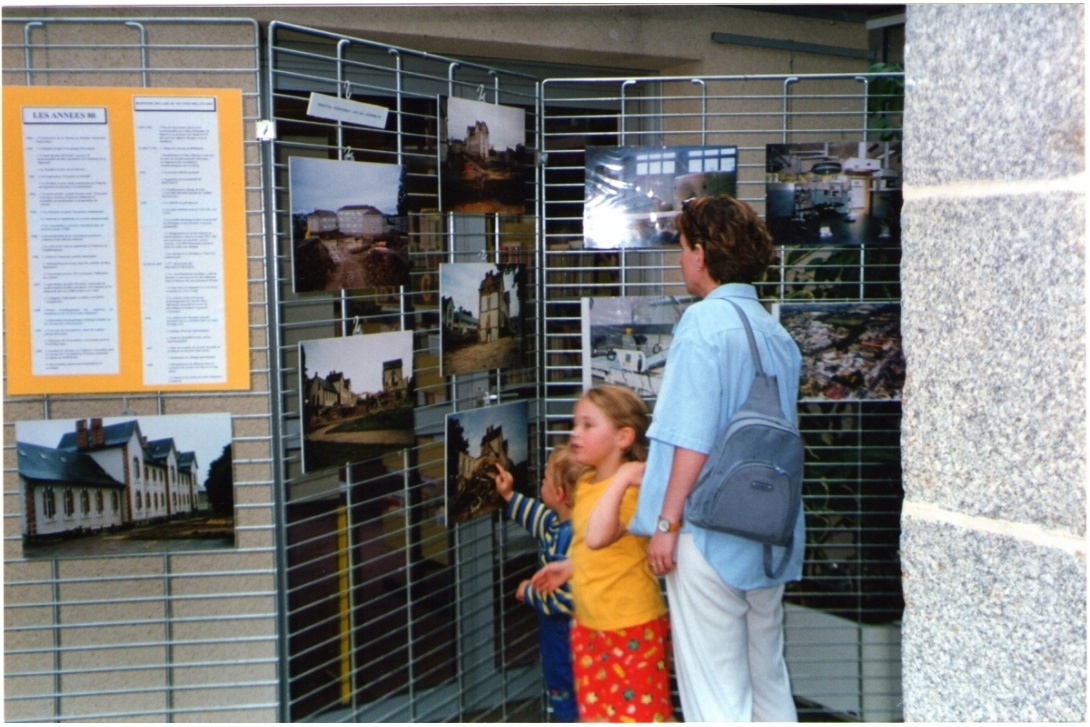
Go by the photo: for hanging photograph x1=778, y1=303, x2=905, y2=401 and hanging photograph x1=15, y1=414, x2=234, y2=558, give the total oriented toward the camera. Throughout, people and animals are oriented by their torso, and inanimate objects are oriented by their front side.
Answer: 2

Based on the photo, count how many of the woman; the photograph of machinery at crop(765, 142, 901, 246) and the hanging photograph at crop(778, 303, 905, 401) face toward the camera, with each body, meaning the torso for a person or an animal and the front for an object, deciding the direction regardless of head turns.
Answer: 2

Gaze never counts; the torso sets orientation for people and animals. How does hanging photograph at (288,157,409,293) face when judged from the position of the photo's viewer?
facing the viewer and to the right of the viewer

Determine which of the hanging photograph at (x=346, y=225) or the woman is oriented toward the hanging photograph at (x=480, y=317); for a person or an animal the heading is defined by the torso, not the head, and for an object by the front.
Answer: the woman

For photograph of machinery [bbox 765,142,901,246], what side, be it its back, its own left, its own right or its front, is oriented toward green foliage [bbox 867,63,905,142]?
back

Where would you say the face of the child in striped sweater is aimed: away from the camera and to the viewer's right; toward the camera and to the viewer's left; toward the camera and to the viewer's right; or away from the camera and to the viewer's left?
away from the camera and to the viewer's left

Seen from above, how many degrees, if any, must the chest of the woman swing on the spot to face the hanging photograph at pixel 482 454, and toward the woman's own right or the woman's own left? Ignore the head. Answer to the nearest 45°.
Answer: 0° — they already face it

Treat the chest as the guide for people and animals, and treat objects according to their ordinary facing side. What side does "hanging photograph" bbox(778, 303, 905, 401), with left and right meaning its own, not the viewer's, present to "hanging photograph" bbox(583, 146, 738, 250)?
right

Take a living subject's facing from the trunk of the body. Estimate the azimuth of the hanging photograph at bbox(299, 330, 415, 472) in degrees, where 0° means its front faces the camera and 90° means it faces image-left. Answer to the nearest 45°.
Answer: approximately 315°

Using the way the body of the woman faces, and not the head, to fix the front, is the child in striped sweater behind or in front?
in front

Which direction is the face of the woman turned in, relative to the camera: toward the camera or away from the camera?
away from the camera

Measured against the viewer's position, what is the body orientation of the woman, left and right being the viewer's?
facing away from the viewer and to the left of the viewer
